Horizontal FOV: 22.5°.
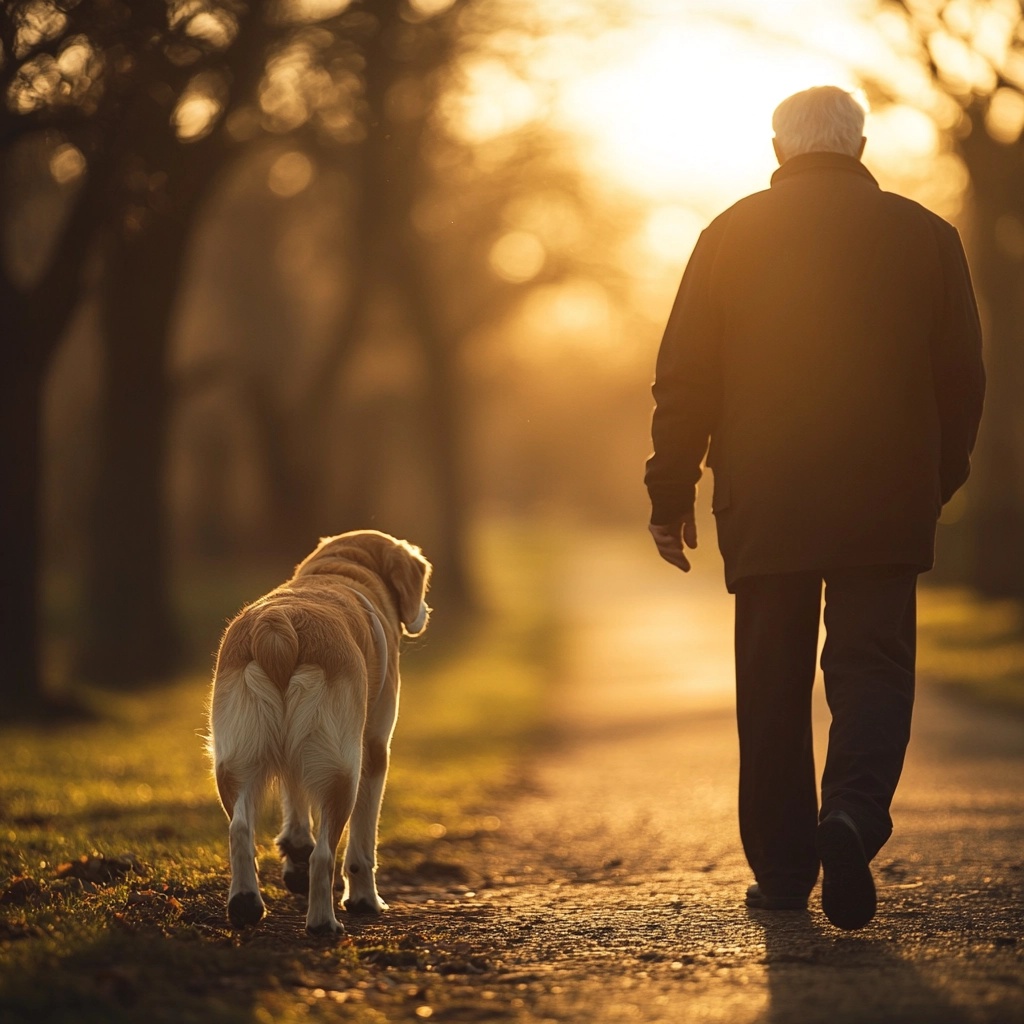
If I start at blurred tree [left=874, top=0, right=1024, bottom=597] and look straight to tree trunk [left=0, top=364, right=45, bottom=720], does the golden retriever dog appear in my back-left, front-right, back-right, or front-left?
front-left

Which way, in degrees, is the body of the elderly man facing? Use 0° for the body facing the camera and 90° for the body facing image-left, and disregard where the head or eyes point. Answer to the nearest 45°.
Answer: approximately 180°

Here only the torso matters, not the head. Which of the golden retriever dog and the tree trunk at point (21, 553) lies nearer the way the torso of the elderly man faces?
the tree trunk

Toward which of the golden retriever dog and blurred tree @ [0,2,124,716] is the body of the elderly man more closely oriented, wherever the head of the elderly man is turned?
the blurred tree

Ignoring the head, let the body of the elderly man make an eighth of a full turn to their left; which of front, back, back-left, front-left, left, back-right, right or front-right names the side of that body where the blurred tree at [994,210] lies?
front-right

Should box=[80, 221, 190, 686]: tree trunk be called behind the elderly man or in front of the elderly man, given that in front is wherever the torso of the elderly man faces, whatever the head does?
in front

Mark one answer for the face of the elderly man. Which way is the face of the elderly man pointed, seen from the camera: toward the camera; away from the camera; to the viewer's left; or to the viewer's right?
away from the camera

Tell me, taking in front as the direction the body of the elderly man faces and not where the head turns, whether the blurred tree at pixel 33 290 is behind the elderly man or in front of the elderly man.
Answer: in front

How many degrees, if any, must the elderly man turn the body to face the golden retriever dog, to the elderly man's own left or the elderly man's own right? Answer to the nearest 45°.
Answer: approximately 135° to the elderly man's own left
